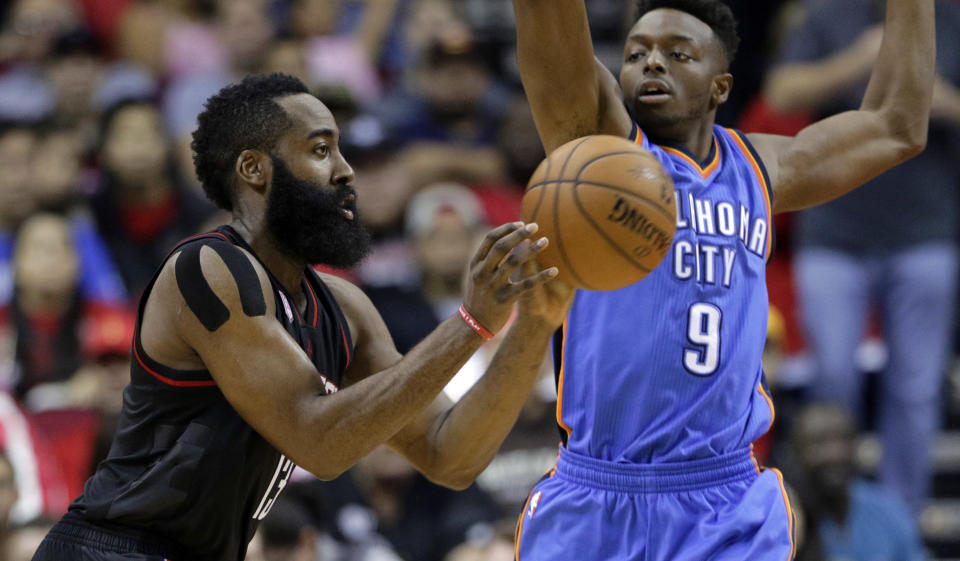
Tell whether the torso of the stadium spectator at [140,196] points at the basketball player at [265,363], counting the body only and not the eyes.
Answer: yes

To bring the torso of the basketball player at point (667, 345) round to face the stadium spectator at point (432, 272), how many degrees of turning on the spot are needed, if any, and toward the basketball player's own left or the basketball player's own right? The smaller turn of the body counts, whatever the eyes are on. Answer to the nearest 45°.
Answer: approximately 135° to the basketball player's own right

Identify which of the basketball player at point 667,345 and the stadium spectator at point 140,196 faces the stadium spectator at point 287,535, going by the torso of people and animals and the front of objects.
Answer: the stadium spectator at point 140,196

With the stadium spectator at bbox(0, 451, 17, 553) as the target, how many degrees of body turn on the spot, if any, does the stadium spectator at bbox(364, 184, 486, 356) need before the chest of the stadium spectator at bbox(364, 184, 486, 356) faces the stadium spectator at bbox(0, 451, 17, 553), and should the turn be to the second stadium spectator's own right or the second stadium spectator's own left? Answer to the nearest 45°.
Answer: approximately 45° to the second stadium spectator's own right

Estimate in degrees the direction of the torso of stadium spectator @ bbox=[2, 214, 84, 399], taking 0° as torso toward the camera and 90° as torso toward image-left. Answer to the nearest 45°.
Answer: approximately 0°

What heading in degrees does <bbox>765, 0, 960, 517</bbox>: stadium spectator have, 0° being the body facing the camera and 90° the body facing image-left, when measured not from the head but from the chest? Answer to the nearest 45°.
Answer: approximately 0°

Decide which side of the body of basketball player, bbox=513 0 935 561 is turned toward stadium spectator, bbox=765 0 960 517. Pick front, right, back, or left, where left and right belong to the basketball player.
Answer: back
